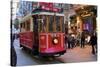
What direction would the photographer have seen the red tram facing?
facing the viewer and to the right of the viewer
